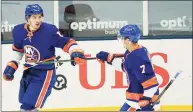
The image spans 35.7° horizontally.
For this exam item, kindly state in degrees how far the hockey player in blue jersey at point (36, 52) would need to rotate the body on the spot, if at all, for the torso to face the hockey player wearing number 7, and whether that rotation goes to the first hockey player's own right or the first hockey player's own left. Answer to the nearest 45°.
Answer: approximately 90° to the first hockey player's own left

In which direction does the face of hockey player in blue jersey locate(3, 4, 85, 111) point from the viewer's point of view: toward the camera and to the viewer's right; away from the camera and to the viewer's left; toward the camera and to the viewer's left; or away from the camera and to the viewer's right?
toward the camera and to the viewer's right
